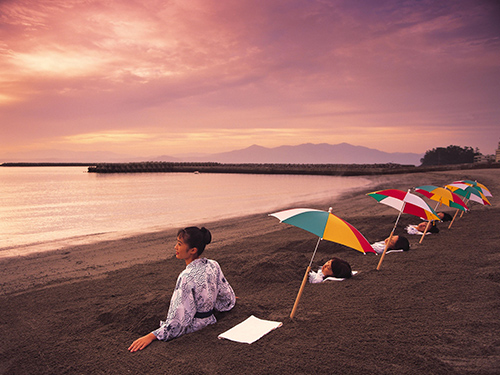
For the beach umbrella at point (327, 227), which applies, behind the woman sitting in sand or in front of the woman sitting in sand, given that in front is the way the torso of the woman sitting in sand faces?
behind

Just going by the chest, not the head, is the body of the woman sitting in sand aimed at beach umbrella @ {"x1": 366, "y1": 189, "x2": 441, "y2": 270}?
no

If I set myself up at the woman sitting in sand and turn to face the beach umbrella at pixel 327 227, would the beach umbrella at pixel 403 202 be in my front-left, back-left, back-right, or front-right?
front-left

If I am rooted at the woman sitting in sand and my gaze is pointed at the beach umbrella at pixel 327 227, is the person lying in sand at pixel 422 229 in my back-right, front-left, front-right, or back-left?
front-left

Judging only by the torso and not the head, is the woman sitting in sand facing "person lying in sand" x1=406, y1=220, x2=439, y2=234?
no

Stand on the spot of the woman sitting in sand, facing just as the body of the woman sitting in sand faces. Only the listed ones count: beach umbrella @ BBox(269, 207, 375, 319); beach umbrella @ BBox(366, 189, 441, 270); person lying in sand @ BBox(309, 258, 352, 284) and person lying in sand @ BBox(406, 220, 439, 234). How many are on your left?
0

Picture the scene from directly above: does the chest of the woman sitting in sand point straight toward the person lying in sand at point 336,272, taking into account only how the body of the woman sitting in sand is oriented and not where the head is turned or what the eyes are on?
no

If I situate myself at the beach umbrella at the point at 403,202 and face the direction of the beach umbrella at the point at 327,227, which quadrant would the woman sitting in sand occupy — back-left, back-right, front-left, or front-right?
front-right

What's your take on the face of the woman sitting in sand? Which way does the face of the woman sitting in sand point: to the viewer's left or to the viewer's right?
to the viewer's left

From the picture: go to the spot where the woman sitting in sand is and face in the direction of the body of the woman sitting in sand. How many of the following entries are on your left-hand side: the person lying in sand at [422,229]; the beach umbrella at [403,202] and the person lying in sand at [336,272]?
0
